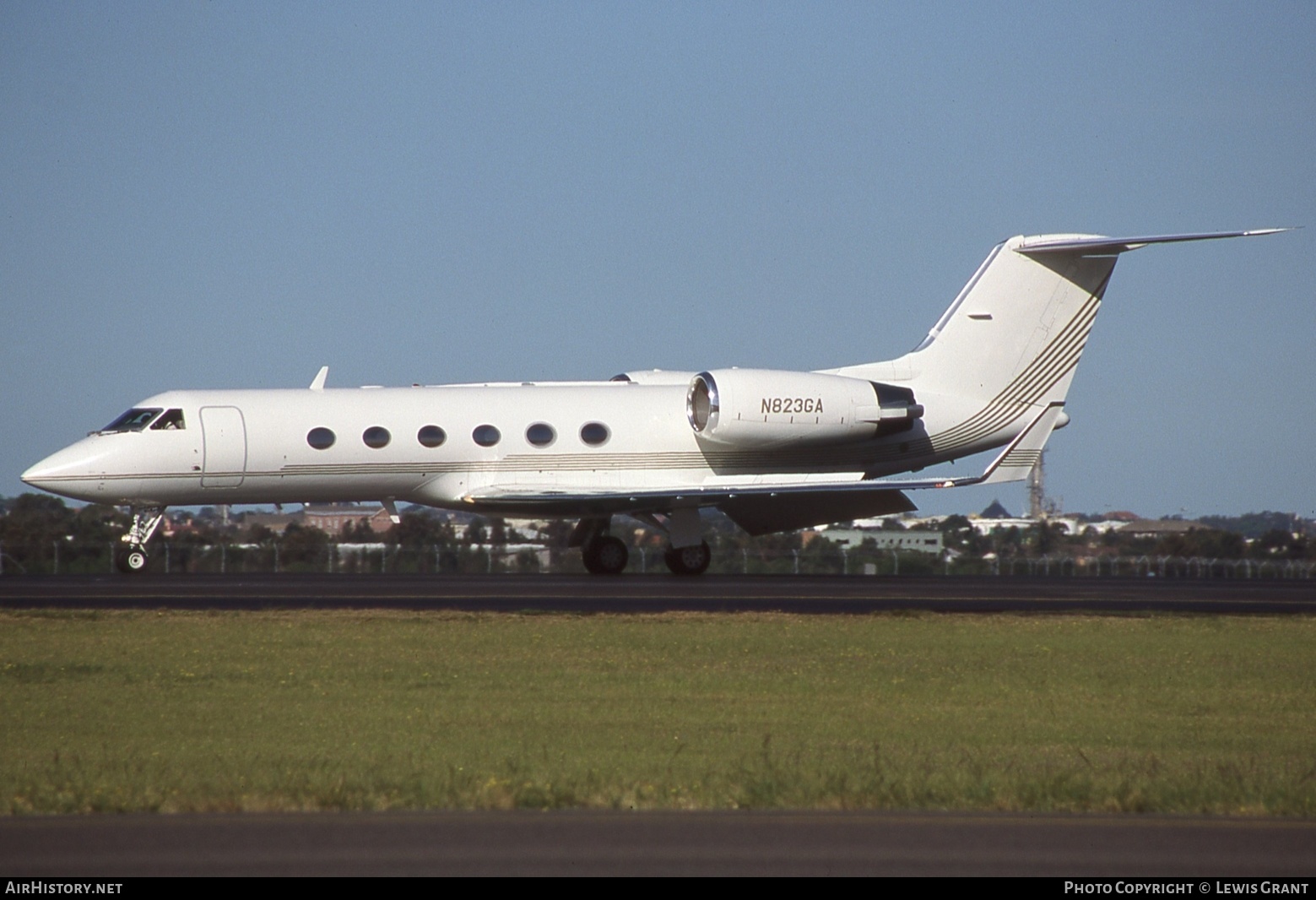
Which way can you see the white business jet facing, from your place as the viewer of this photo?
facing to the left of the viewer

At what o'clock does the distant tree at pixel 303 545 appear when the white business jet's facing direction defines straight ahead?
The distant tree is roughly at 2 o'clock from the white business jet.

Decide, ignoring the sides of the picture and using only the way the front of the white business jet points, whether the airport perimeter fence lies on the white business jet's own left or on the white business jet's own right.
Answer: on the white business jet's own right
